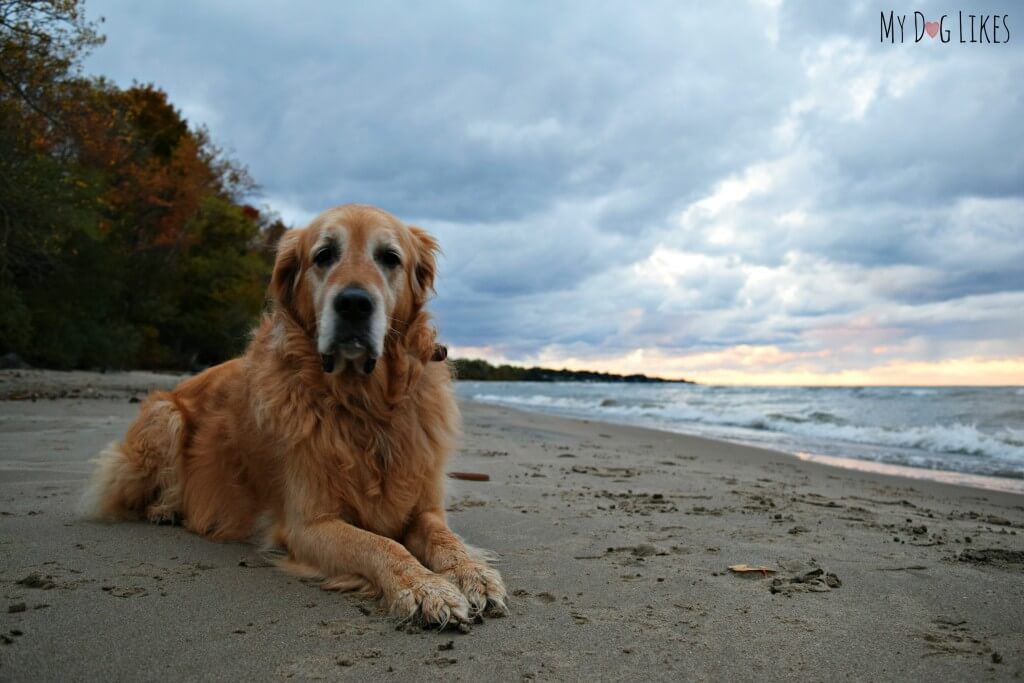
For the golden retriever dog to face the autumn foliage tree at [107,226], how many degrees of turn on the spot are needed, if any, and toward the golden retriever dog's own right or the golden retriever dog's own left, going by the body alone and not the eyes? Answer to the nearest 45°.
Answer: approximately 135° to the golden retriever dog's own left

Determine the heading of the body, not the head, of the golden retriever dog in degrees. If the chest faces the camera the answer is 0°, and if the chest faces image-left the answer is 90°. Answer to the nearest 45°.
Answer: approximately 315°
